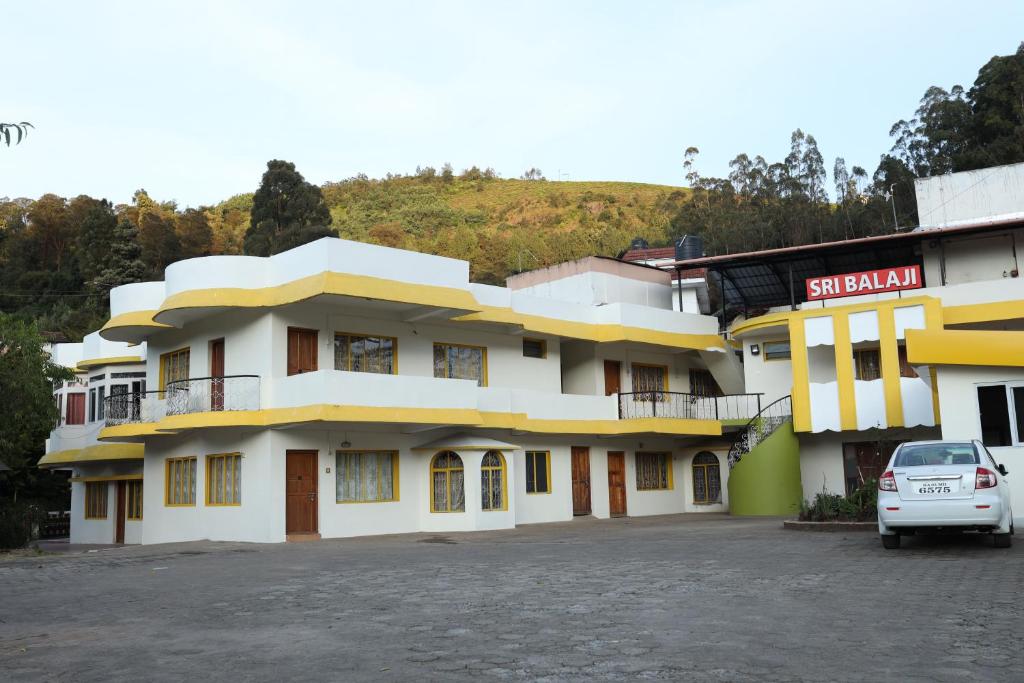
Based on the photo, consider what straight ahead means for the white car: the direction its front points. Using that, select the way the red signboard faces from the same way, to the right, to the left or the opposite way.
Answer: the opposite way

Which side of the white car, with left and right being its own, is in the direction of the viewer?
back

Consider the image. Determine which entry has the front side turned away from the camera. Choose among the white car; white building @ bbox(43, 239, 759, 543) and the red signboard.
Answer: the white car

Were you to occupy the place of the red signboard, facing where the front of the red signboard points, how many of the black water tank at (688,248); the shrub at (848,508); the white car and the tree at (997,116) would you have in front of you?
2

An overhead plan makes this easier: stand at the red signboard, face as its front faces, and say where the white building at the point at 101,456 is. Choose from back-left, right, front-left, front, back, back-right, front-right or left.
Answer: right

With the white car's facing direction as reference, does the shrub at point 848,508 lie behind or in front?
in front

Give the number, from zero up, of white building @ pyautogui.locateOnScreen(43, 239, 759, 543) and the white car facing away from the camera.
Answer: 1

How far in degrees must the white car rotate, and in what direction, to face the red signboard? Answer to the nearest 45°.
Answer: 0° — it already faces it

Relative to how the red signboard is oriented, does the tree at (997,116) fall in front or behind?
behind

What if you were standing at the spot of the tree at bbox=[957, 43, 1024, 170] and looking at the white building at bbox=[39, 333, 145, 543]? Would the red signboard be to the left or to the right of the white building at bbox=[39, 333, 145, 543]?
left

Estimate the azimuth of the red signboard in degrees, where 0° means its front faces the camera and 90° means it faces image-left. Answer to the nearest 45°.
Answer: approximately 0°

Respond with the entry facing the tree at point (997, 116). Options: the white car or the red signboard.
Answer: the white car

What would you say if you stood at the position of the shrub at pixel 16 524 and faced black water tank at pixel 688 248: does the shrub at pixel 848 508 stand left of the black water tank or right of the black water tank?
right

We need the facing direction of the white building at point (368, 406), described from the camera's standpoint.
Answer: facing the viewer and to the right of the viewer

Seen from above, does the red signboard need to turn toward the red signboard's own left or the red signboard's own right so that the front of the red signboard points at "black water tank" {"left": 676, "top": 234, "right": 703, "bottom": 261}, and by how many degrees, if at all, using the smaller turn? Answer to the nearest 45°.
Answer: approximately 135° to the red signboard's own right

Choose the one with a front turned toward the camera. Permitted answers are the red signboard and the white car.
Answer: the red signboard

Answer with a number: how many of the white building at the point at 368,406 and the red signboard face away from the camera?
0
